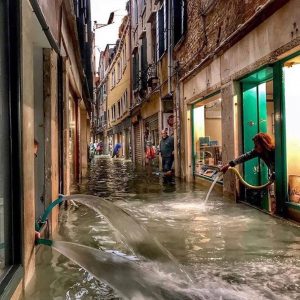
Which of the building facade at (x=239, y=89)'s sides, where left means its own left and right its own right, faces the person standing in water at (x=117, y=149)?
right

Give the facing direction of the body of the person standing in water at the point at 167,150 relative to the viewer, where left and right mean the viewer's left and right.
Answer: facing the viewer and to the left of the viewer

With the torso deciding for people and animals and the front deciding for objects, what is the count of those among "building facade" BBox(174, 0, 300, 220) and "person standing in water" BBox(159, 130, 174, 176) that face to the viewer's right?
0

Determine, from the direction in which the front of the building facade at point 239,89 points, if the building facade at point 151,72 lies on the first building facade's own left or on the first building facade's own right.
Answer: on the first building facade's own right

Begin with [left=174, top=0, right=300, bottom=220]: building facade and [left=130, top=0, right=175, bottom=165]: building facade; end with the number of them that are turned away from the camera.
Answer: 0

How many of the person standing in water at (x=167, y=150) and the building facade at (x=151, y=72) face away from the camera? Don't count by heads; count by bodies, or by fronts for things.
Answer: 0

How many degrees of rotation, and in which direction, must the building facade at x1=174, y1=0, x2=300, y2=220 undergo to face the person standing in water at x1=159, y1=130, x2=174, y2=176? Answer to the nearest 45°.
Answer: approximately 90° to its right
